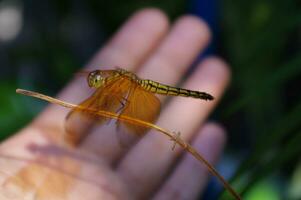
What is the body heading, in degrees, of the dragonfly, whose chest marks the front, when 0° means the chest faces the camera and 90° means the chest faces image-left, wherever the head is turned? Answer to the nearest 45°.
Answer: approximately 90°
